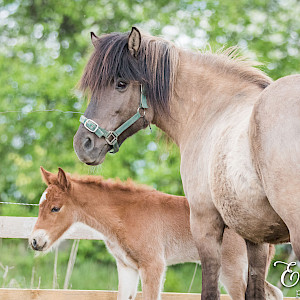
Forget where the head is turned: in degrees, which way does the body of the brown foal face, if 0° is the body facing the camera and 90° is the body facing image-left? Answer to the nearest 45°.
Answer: approximately 90°

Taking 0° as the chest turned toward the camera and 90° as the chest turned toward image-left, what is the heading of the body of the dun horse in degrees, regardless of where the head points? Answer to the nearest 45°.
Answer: approximately 135°

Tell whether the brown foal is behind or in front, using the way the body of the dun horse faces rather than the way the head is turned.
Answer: in front

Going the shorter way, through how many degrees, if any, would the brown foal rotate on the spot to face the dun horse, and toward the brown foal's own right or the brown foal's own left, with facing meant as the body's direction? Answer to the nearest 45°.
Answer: approximately 90° to the brown foal's own left
